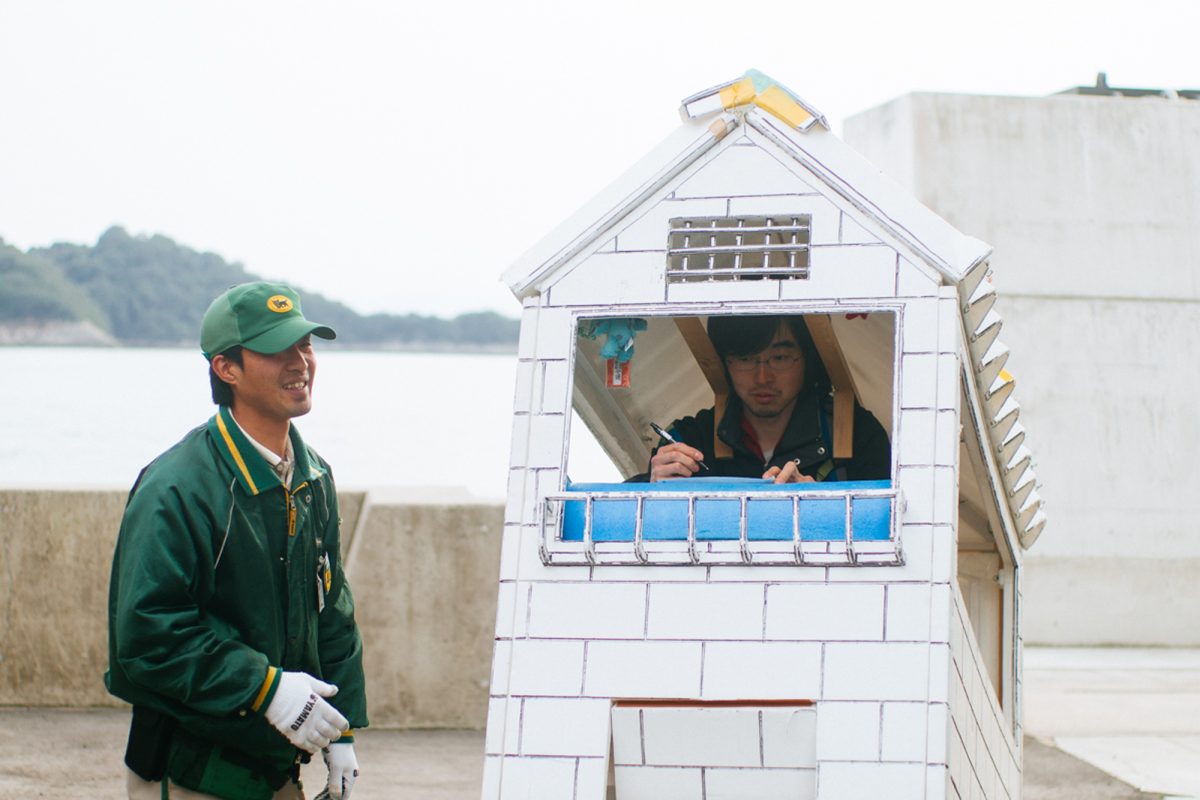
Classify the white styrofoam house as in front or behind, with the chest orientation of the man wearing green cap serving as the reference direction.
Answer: in front

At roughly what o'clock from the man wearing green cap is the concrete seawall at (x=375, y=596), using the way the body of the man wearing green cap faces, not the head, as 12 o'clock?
The concrete seawall is roughly at 8 o'clock from the man wearing green cap.

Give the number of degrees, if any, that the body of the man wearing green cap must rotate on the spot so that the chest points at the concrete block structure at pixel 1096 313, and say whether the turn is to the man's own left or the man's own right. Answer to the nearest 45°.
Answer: approximately 90° to the man's own left

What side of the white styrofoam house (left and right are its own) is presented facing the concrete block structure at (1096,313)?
back

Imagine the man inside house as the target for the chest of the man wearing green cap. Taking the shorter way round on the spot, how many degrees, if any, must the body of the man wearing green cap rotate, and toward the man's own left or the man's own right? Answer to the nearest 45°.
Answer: approximately 45° to the man's own left

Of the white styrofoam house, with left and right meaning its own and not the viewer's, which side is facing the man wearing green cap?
right

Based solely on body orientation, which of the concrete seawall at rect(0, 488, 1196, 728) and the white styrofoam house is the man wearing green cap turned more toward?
the white styrofoam house

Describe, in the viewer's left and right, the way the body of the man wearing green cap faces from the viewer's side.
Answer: facing the viewer and to the right of the viewer

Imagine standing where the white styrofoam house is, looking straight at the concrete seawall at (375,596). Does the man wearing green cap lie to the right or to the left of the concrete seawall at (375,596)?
left
